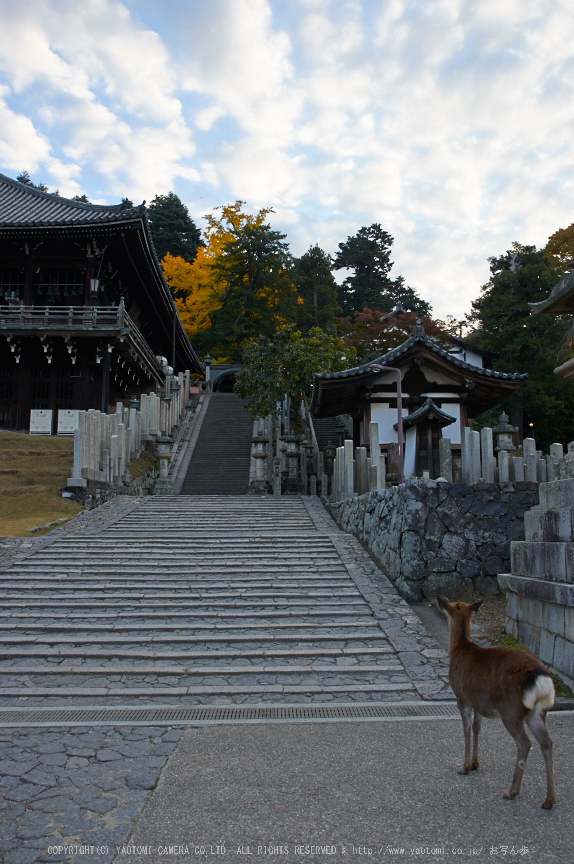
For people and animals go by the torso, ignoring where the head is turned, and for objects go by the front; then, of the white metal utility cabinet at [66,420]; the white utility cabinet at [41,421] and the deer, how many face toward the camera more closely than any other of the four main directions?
2

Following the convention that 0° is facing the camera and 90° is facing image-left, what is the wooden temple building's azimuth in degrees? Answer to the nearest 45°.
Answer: approximately 0°

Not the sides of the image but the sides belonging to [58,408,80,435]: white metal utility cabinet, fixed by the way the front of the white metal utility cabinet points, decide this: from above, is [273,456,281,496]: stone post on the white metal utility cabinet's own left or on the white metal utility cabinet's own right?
on the white metal utility cabinet's own left

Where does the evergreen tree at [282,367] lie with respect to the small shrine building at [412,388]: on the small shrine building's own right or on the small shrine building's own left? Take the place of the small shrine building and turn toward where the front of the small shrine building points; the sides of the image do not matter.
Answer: on the small shrine building's own right

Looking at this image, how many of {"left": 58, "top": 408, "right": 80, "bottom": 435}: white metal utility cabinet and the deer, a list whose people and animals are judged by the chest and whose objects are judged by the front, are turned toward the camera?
1

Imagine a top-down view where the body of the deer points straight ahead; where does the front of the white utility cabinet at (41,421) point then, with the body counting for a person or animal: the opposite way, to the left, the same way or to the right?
the opposite way

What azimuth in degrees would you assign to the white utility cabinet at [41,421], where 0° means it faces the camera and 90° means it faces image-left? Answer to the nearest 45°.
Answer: approximately 0°

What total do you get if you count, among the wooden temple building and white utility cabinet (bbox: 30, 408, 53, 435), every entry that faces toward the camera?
2
